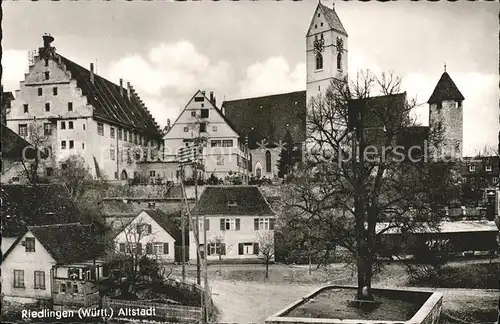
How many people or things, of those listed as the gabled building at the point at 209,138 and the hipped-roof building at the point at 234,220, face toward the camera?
2

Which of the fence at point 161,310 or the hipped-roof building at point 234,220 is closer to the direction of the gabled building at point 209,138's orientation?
the fence

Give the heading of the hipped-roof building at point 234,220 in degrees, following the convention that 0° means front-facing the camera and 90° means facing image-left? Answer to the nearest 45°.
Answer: approximately 0°

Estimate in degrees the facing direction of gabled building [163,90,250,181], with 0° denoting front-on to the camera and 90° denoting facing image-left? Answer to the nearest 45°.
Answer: approximately 0°
